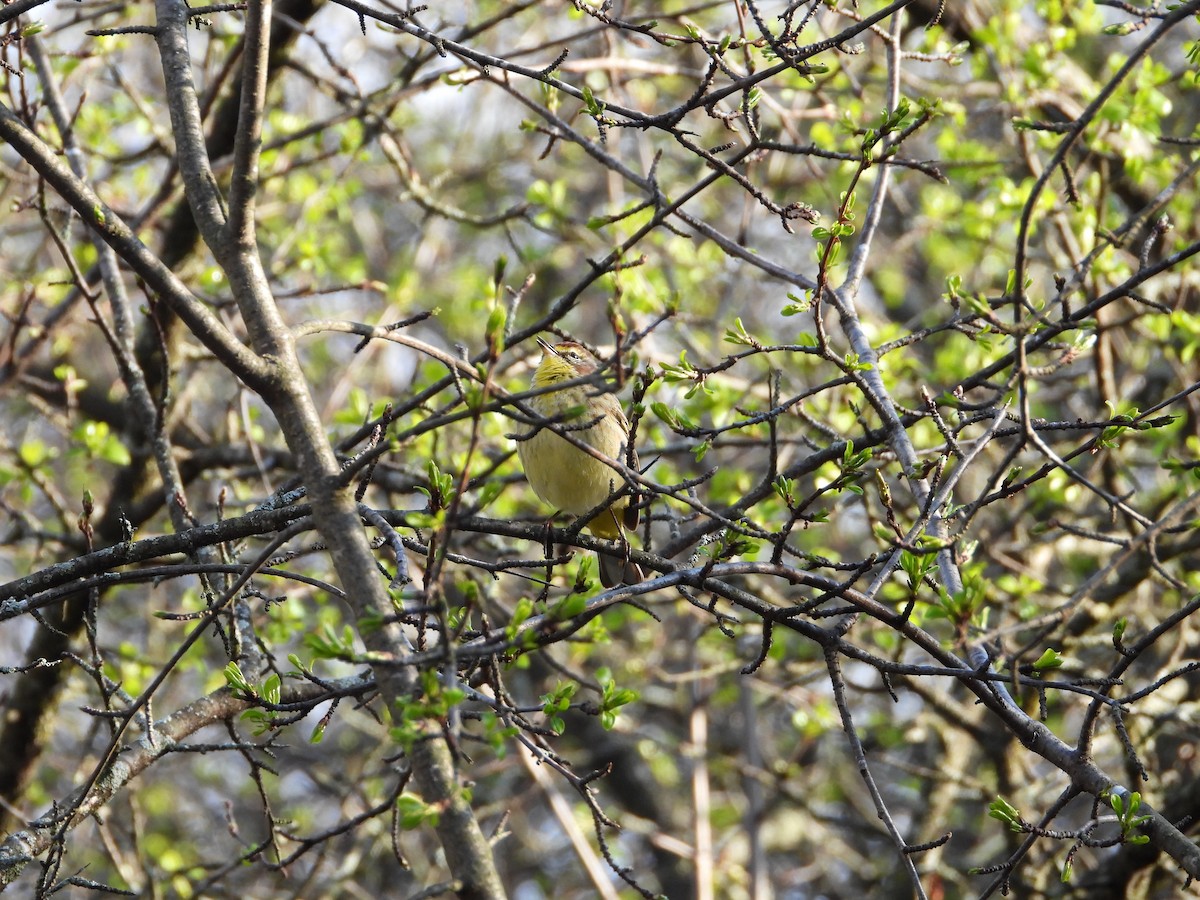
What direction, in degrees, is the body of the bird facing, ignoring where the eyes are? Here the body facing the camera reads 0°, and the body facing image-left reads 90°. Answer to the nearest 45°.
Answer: approximately 45°
